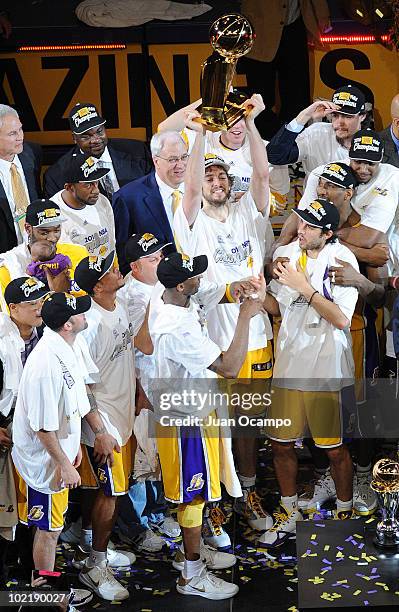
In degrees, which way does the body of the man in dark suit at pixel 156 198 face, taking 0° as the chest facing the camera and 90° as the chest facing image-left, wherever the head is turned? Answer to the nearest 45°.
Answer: approximately 315°

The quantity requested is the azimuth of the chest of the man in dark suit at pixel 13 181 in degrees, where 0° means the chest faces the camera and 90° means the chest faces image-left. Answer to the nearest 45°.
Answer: approximately 315°

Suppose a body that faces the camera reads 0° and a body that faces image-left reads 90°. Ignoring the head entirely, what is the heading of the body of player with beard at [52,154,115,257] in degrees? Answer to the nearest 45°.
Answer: approximately 315°

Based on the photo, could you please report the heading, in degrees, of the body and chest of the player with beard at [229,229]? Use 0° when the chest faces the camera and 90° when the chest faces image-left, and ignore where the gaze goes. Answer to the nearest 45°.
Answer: approximately 0°
